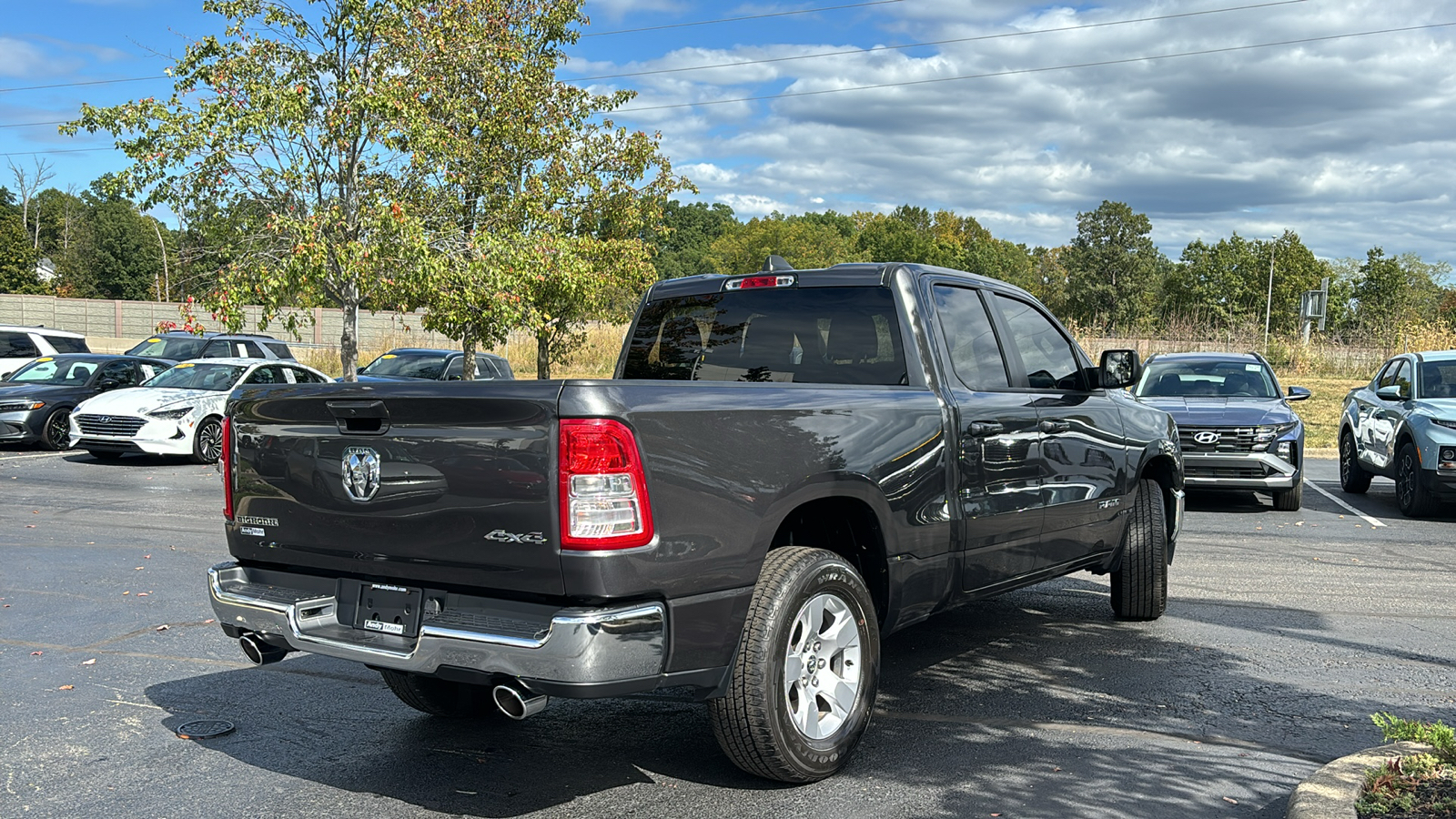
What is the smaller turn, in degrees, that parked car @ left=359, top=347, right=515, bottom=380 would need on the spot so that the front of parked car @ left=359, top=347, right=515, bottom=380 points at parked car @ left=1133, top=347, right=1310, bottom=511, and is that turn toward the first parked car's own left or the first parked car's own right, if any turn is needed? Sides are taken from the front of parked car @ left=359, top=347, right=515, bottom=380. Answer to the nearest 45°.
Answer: approximately 90° to the first parked car's own left

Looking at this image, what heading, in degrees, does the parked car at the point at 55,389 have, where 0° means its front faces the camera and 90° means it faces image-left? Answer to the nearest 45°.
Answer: approximately 45°

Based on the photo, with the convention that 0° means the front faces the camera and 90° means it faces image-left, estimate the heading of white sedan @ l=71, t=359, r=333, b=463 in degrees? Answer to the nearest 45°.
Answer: approximately 45°

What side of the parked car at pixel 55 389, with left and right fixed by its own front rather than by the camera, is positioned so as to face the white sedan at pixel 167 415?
left

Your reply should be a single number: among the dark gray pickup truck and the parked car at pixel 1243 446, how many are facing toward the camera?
1

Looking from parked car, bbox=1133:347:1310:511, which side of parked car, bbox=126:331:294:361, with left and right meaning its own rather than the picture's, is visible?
left

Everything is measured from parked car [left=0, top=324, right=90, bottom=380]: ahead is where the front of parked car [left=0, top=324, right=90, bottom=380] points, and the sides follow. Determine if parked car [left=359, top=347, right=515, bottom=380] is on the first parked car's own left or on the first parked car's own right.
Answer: on the first parked car's own left

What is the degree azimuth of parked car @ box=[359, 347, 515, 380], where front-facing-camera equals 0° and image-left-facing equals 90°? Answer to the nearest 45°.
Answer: approximately 45°

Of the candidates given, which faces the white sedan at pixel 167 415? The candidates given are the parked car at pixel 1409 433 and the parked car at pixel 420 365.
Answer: the parked car at pixel 420 365

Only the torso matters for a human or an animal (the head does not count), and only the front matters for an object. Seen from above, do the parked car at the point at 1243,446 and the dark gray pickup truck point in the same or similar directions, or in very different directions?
very different directions

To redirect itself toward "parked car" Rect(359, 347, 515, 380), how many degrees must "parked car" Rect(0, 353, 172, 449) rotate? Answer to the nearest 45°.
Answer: approximately 135° to its left
